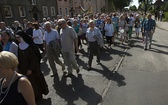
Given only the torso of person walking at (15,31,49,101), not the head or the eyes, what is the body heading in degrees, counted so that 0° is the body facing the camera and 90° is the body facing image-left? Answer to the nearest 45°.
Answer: approximately 45°

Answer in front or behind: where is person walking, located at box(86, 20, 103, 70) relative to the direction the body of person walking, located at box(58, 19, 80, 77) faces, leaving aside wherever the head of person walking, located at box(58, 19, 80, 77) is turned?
behind

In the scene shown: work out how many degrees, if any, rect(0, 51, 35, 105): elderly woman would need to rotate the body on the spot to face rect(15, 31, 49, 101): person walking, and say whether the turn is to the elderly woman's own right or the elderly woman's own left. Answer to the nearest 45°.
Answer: approximately 135° to the elderly woman's own right

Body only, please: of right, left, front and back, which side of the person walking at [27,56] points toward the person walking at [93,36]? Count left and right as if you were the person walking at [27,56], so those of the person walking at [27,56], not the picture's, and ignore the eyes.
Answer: back

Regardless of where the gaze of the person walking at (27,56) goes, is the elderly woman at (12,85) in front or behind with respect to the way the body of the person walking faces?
in front

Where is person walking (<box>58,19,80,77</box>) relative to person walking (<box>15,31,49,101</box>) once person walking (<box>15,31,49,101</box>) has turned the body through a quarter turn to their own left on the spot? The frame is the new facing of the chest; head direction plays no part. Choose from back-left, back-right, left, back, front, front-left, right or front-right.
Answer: left

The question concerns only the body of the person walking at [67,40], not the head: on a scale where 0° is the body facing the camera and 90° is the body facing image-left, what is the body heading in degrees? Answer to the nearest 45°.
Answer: approximately 45°
